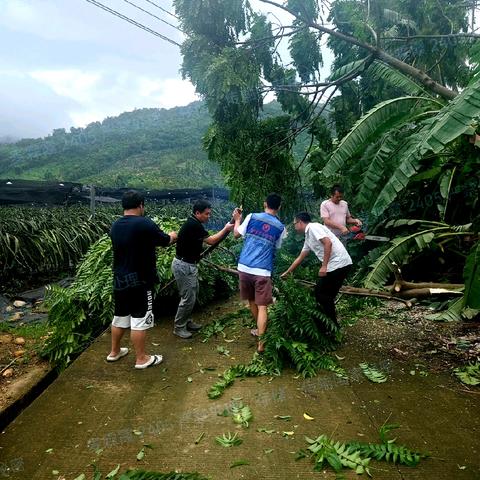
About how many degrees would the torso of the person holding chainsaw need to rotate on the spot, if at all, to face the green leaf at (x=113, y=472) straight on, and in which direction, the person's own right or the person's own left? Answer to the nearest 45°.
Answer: approximately 45° to the person's own right

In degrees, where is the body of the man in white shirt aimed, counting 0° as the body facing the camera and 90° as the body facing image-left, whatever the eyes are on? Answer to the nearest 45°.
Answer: approximately 90°

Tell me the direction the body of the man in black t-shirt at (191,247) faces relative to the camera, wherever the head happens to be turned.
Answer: to the viewer's right

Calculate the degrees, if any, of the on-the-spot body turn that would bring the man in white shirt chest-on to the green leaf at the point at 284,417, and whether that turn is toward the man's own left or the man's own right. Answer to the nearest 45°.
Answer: approximately 90° to the man's own left

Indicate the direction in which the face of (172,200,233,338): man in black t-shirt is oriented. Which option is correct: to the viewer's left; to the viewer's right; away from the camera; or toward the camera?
to the viewer's right

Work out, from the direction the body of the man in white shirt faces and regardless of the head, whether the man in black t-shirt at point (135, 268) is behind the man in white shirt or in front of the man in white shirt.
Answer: in front

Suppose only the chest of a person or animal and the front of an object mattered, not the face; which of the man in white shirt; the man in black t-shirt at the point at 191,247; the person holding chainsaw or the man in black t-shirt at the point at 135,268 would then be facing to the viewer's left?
the man in white shirt

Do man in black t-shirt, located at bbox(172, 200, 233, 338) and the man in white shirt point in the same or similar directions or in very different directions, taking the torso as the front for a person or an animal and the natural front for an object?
very different directions

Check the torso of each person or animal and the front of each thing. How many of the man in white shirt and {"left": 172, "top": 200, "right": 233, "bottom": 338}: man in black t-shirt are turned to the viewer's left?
1

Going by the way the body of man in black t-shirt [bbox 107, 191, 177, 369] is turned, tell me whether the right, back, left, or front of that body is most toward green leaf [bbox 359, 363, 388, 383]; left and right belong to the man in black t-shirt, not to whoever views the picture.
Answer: right

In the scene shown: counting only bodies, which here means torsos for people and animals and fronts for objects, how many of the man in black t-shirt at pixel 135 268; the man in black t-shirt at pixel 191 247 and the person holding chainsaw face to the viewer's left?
0

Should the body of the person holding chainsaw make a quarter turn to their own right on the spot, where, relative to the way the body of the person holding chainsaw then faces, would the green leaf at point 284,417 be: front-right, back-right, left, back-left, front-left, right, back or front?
front-left

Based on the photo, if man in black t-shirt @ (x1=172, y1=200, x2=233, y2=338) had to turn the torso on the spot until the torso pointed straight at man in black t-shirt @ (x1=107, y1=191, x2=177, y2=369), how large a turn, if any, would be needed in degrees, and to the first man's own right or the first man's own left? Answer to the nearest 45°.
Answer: approximately 135° to the first man's own right

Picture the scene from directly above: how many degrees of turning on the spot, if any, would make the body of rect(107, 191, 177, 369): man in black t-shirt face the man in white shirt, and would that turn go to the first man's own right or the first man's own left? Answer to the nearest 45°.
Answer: approximately 45° to the first man's own right

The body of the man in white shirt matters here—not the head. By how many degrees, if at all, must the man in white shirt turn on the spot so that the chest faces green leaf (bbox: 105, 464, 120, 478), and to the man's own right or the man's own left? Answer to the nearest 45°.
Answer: approximately 45° to the man's own left

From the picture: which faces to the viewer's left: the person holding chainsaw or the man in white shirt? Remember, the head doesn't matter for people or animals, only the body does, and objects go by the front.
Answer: the man in white shirt
